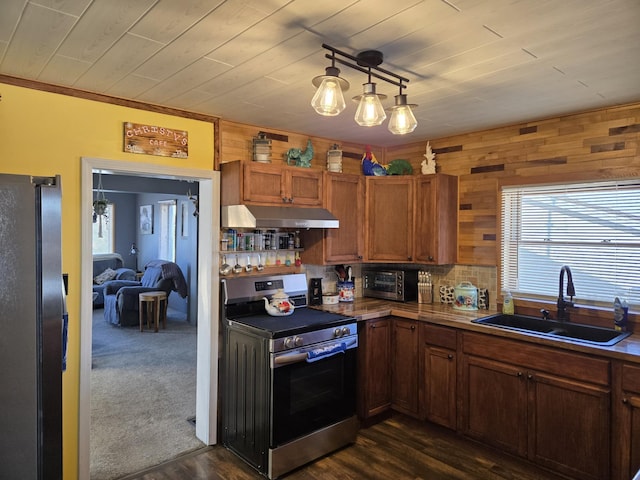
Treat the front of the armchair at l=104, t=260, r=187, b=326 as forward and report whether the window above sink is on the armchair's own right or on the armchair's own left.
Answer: on the armchair's own left

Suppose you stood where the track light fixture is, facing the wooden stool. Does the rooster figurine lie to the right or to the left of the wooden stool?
right

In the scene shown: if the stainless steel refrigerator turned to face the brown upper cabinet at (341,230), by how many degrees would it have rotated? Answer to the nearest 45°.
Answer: approximately 45° to its left

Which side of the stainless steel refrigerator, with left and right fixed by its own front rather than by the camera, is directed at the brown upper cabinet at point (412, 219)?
front

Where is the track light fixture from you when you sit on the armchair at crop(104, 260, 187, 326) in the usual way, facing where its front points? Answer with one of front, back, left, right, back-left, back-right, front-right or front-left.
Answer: front-left

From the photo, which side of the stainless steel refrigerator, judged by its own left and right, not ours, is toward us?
right

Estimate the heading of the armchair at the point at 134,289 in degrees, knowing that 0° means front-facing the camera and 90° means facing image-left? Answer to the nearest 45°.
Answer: approximately 45°

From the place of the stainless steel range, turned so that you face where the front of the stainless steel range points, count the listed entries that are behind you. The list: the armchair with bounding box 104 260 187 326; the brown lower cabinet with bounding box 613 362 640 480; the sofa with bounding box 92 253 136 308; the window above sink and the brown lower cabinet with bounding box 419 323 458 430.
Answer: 2

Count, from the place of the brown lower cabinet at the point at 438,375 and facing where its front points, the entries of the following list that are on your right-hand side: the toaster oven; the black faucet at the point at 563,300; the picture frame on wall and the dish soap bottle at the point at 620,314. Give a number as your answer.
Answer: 2

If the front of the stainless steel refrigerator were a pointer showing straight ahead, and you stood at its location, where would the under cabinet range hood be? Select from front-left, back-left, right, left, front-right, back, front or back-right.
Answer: front-left

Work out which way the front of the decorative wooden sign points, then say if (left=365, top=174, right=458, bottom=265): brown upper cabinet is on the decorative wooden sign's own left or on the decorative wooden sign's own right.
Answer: on the decorative wooden sign's own left

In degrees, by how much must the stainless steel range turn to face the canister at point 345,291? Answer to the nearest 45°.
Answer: approximately 90° to its left
